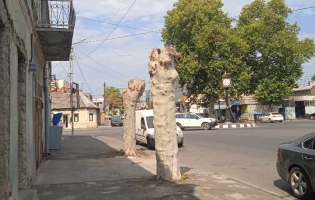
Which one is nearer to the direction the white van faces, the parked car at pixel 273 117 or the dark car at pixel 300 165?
the dark car

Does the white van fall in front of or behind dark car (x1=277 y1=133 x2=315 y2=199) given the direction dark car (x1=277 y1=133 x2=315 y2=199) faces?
behind

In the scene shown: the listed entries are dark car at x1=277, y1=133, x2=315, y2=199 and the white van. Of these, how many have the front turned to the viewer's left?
0

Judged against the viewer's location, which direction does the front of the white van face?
facing the viewer and to the right of the viewer

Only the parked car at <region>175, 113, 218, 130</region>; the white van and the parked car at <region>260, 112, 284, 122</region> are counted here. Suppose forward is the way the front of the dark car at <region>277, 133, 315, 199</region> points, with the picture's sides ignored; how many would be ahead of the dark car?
0

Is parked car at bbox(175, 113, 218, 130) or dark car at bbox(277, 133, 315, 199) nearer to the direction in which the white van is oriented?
the dark car

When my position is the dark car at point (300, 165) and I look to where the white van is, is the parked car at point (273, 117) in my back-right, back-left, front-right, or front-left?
front-right

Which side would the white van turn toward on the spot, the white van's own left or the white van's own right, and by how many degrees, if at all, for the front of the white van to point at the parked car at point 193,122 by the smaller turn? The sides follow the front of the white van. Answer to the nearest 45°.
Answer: approximately 135° to the white van's own left

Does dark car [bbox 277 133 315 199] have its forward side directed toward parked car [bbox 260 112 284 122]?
no

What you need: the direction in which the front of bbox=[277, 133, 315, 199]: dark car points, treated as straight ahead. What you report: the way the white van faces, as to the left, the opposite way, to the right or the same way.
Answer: the same way

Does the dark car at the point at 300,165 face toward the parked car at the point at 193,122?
no

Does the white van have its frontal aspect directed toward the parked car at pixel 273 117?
no
